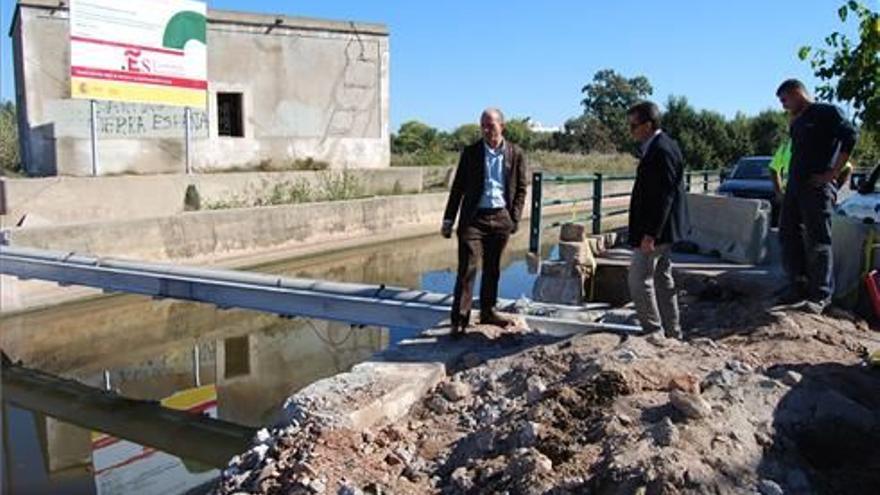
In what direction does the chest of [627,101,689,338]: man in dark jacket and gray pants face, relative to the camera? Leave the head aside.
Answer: to the viewer's left

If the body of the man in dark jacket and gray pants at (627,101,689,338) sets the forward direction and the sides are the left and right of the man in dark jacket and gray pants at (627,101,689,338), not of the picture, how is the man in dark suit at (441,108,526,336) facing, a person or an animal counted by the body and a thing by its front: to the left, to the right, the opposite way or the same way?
to the left

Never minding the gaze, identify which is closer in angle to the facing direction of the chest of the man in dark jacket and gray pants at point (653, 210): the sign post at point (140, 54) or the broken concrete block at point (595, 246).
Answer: the sign post

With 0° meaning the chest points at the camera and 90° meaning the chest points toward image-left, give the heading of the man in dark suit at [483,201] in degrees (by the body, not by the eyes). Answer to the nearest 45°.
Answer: approximately 0°

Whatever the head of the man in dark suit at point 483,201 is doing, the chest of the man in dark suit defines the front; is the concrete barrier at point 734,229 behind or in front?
behind

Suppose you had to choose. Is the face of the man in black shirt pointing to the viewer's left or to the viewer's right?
to the viewer's left

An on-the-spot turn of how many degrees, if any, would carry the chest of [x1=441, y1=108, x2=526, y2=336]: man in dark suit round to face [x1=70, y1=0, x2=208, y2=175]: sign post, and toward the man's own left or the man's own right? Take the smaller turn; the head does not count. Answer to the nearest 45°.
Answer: approximately 135° to the man's own right

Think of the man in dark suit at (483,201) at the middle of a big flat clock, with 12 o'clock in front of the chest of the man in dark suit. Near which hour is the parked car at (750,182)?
The parked car is roughly at 7 o'clock from the man in dark suit.

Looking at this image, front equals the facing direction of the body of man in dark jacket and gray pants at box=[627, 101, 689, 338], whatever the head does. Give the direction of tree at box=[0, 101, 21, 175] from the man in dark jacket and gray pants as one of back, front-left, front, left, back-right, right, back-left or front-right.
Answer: front-right

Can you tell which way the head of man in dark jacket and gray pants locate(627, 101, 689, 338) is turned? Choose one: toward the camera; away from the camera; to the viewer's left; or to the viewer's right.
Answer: to the viewer's left

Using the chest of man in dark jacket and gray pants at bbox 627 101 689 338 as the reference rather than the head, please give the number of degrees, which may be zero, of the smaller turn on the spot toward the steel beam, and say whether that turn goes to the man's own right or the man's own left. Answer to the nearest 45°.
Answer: approximately 45° to the man's own right

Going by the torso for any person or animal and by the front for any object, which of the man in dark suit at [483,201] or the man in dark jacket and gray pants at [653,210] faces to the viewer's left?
the man in dark jacket and gray pants at [653,210]

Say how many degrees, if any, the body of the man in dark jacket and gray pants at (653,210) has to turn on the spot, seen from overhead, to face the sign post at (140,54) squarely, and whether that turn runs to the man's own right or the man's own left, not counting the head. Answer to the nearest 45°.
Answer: approximately 45° to the man's own right
